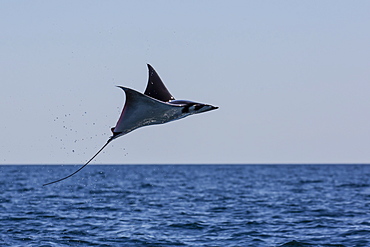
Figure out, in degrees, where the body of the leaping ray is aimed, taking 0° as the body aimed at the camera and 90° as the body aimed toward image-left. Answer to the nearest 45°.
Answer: approximately 270°
